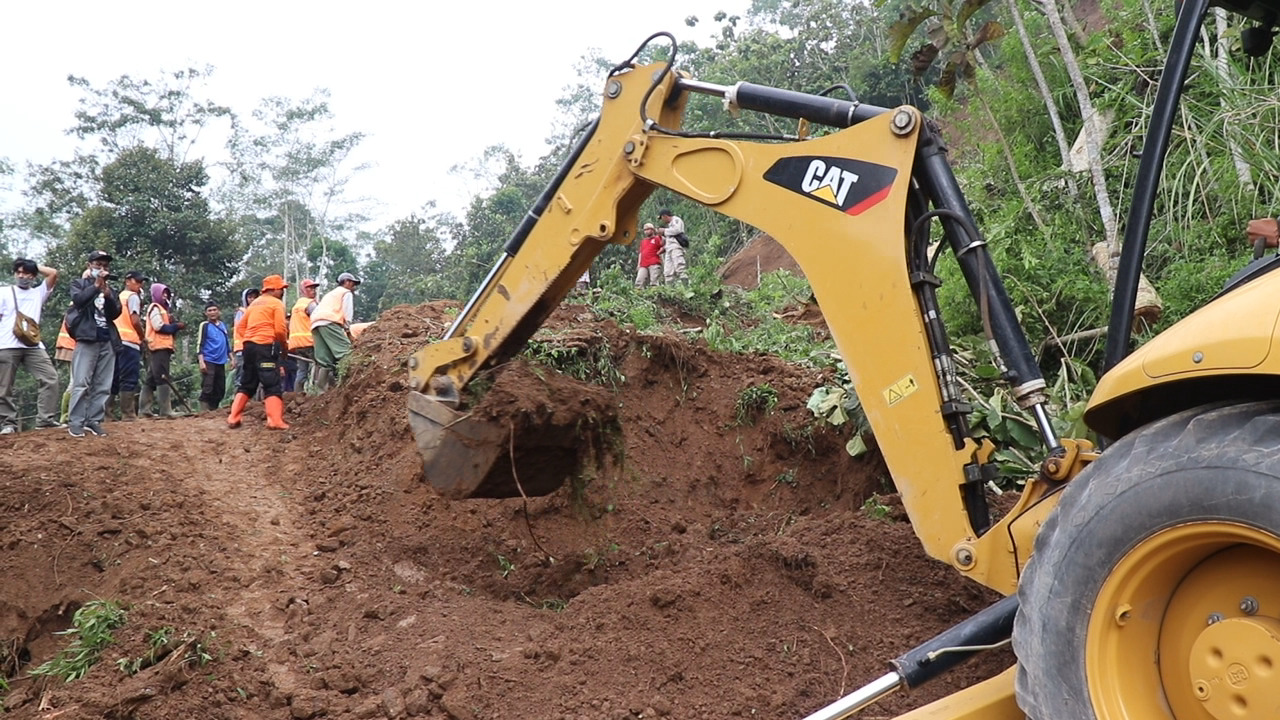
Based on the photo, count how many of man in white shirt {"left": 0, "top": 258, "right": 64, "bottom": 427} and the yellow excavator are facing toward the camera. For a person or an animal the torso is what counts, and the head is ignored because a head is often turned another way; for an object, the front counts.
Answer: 1

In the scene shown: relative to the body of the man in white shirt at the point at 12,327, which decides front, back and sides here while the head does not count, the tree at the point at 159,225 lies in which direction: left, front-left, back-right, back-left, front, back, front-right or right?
back

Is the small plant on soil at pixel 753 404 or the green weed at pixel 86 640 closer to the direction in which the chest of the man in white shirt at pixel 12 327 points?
the green weed

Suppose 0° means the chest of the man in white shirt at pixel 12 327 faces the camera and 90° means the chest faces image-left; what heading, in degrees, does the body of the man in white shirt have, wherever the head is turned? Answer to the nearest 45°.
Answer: approximately 0°

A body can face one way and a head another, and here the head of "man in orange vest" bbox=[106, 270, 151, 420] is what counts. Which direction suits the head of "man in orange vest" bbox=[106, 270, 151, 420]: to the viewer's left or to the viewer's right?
to the viewer's right

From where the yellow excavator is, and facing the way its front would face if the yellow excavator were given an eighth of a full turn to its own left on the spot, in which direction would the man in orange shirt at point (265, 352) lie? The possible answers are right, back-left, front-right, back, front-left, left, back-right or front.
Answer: left

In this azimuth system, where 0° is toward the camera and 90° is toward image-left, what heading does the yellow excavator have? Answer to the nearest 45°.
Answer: approximately 270°

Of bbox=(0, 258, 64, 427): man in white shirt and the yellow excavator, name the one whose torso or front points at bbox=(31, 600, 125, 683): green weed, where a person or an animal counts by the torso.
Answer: the man in white shirt

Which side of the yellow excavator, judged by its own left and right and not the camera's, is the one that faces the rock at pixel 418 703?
back

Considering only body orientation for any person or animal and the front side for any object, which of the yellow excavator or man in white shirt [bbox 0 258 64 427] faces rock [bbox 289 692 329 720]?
the man in white shirt

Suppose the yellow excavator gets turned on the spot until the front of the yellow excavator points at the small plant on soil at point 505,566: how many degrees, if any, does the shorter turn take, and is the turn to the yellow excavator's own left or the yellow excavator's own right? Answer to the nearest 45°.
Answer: approximately 135° to the yellow excavator's own left
